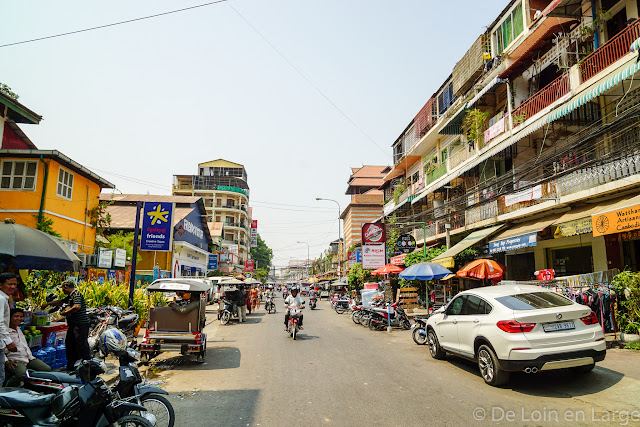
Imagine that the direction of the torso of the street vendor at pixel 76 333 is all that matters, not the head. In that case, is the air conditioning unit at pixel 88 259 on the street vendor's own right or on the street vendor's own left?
on the street vendor's own right

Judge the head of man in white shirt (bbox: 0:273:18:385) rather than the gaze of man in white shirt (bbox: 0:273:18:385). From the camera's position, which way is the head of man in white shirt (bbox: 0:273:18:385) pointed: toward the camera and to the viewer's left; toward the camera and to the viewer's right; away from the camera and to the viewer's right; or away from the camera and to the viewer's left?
toward the camera and to the viewer's right

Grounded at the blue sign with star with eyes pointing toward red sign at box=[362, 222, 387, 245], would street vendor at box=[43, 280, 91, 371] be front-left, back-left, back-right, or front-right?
back-right

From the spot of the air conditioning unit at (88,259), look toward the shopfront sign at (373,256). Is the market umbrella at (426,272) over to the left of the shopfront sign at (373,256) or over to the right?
right

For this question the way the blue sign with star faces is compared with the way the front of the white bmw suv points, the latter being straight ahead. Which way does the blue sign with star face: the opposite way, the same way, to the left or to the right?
the opposite way

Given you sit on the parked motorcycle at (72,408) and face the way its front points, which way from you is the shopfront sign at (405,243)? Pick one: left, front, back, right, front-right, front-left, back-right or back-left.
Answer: front-left

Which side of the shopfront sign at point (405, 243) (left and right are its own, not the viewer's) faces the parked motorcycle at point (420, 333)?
front

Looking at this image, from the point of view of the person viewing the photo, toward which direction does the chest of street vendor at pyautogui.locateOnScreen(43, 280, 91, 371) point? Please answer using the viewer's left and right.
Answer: facing to the left of the viewer

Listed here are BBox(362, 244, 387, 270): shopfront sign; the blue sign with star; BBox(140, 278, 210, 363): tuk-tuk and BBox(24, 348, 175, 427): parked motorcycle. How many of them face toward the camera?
2

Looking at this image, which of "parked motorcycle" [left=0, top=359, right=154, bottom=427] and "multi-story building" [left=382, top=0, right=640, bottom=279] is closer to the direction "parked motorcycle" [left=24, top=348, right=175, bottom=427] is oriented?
the multi-story building

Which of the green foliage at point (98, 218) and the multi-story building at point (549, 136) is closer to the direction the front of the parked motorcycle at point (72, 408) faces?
the multi-story building

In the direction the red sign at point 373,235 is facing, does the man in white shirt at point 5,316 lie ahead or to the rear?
ahead

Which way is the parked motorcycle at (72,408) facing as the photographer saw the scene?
facing to the right of the viewer

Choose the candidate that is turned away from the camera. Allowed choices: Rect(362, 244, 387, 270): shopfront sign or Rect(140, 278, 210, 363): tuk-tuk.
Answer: the tuk-tuk
